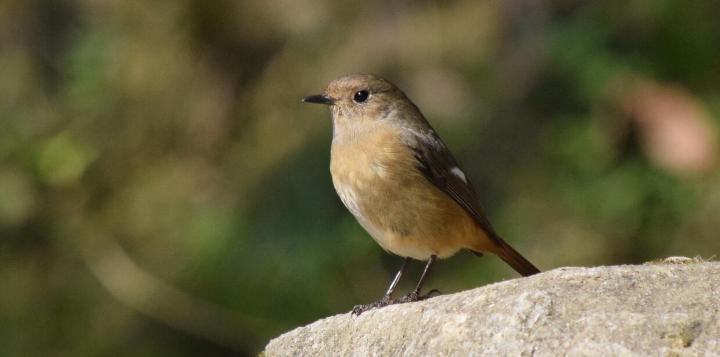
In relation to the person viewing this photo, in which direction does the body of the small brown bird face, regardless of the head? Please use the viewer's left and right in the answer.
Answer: facing to the left of the viewer
